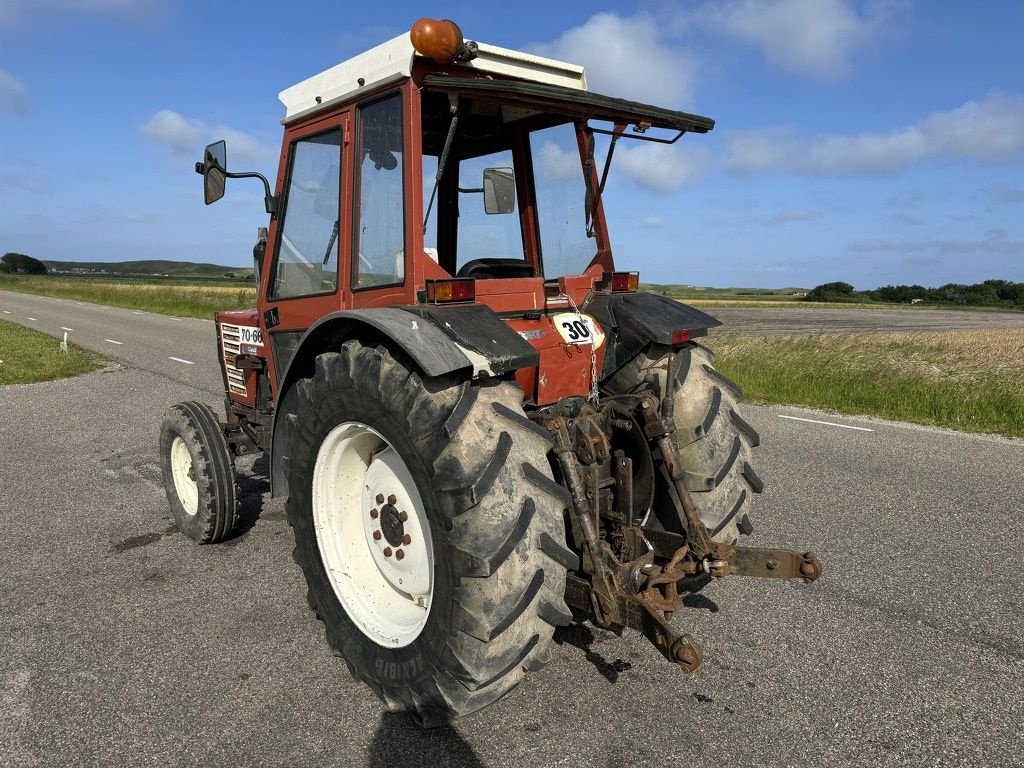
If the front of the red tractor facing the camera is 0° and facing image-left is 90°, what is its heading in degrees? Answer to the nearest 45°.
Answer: approximately 135°
